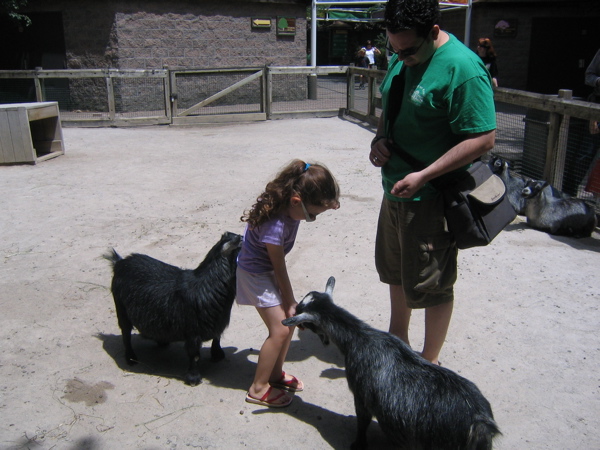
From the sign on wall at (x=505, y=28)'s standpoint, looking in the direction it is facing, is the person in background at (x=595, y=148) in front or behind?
in front

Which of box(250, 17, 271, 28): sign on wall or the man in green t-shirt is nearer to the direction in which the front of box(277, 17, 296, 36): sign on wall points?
the man in green t-shirt

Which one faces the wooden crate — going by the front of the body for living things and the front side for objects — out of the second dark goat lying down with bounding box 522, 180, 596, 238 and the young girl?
the second dark goat lying down

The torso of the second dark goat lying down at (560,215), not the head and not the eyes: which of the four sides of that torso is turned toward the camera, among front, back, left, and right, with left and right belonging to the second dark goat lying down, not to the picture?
left

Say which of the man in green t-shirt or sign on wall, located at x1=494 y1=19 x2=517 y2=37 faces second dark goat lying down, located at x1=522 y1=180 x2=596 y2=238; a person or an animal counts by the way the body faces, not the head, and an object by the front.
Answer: the sign on wall

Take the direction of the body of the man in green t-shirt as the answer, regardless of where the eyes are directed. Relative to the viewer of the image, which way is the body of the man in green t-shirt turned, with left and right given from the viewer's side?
facing the viewer and to the left of the viewer

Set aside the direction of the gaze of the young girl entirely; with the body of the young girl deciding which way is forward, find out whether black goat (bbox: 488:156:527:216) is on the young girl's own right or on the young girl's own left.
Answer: on the young girl's own left

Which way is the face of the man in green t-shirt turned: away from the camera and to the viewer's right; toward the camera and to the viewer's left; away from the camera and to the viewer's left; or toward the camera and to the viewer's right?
toward the camera and to the viewer's left

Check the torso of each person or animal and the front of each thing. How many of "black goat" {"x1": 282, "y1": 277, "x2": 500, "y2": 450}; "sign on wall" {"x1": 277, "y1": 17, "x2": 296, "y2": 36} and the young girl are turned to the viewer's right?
1

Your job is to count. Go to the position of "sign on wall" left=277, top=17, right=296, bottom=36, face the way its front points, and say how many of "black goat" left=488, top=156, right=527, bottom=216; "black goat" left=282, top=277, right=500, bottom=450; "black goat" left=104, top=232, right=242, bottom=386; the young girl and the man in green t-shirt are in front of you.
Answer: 5

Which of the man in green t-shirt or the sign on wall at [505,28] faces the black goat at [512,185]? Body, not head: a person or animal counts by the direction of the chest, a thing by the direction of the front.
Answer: the sign on wall

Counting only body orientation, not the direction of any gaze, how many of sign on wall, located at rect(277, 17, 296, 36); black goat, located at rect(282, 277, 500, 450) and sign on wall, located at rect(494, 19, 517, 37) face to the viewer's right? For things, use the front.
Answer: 0

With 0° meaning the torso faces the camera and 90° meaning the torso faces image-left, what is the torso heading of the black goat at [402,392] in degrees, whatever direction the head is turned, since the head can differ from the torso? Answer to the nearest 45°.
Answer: approximately 135°

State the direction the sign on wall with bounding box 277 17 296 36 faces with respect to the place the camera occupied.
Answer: facing the viewer

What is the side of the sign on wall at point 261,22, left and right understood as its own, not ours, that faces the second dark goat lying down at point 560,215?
front

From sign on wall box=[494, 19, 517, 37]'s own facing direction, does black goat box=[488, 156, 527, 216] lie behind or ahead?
ahead

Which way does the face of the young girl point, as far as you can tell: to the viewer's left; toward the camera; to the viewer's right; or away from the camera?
to the viewer's right

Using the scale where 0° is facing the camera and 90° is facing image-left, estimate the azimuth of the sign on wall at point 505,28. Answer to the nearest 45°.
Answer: approximately 0°
